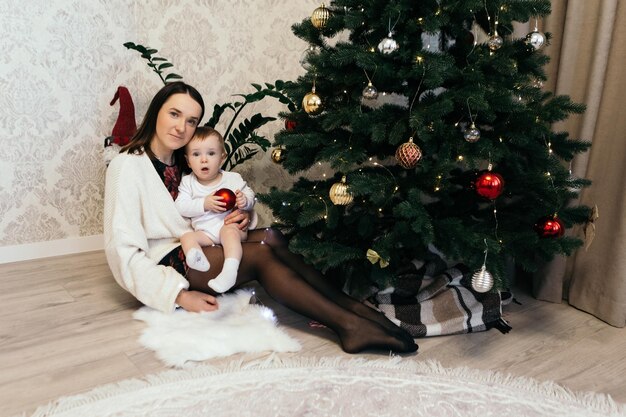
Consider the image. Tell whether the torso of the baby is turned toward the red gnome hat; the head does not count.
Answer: no

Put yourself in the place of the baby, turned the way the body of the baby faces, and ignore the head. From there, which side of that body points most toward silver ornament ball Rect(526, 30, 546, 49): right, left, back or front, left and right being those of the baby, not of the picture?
left

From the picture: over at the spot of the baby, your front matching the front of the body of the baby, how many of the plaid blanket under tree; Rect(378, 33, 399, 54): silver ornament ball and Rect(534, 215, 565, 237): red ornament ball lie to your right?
0

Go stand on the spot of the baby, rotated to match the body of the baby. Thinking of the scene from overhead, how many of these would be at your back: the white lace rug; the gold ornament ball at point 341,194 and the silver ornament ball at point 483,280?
0

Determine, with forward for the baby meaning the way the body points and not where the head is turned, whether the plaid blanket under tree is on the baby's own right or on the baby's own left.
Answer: on the baby's own left

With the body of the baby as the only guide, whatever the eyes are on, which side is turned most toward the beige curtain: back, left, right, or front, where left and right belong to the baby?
left

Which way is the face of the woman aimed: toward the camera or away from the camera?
toward the camera

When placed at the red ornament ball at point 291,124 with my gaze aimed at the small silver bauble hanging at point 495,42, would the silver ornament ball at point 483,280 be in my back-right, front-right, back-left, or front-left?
front-right

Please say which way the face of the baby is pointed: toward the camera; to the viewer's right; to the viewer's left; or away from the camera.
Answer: toward the camera

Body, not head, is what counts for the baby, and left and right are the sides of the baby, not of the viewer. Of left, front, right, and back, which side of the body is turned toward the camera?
front
